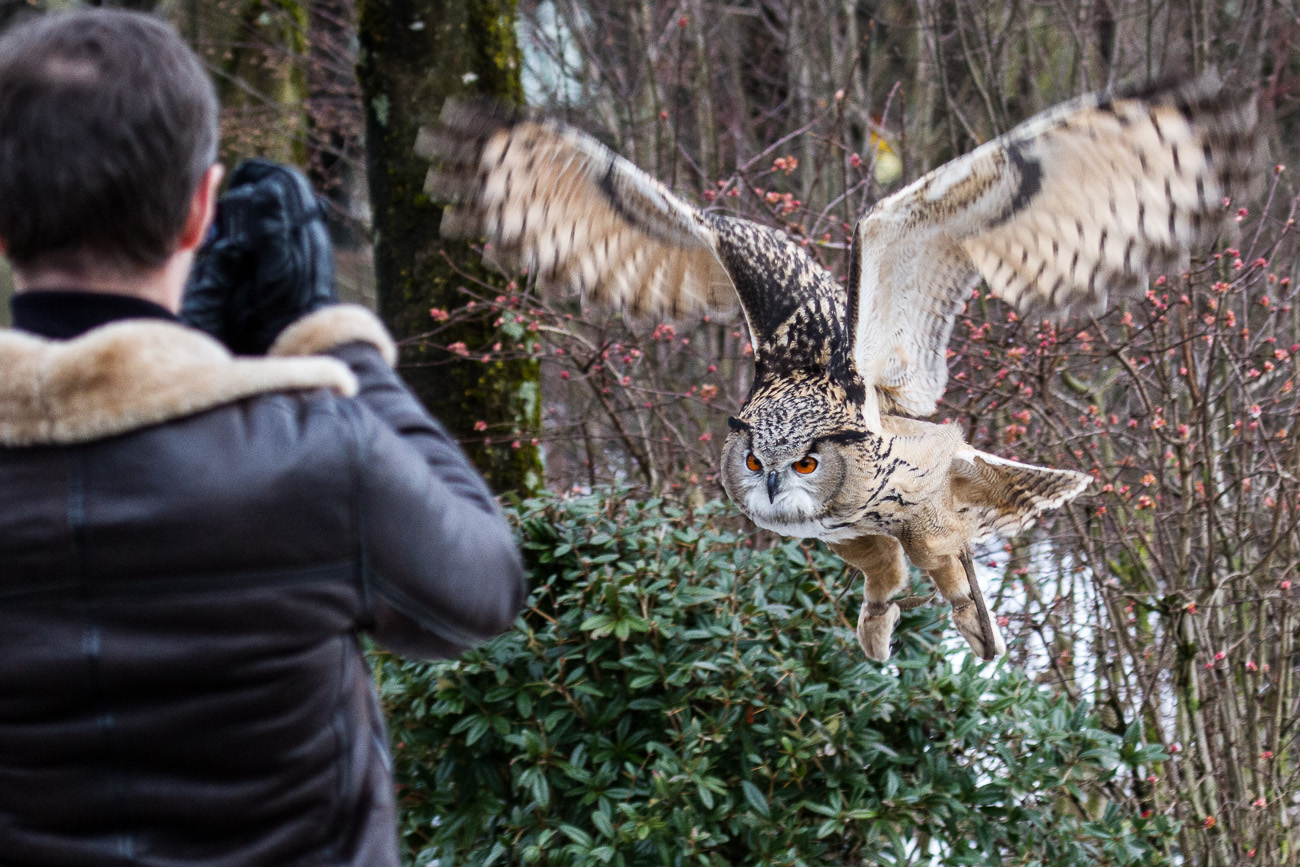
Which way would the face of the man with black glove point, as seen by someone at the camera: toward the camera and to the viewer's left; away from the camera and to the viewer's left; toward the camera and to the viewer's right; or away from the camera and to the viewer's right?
away from the camera and to the viewer's right

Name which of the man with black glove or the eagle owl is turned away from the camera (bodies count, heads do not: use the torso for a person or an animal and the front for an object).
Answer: the man with black glove

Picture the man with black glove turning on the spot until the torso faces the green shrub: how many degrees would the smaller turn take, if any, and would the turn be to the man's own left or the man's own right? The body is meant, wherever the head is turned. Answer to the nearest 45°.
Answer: approximately 45° to the man's own right

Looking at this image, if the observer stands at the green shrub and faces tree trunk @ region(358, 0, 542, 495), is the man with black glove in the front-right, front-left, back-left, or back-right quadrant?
back-left

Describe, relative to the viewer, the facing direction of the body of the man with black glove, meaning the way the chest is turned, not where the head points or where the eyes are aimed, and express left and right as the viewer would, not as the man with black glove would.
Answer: facing away from the viewer

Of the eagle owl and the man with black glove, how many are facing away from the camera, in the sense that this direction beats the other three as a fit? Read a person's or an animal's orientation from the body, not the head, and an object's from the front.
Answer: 1

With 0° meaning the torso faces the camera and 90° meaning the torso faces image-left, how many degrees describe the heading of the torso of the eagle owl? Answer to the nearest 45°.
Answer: approximately 45°

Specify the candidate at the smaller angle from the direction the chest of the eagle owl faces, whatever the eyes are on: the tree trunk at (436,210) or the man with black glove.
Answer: the man with black glove
